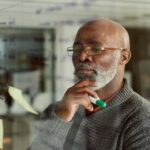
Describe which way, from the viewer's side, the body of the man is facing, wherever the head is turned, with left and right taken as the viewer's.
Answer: facing the viewer and to the left of the viewer

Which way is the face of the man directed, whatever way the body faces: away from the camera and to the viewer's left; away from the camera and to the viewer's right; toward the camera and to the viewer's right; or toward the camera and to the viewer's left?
toward the camera and to the viewer's left
